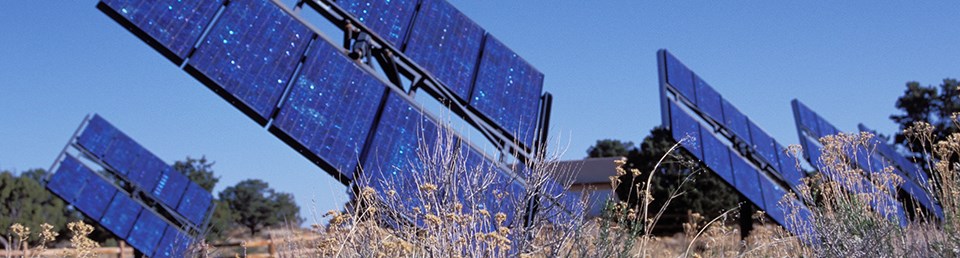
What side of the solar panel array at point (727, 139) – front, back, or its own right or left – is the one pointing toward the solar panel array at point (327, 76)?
right

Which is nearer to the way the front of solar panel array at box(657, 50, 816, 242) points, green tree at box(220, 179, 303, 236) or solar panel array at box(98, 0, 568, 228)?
the solar panel array

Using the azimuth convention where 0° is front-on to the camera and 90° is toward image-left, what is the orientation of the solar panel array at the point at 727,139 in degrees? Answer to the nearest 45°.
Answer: approximately 315°

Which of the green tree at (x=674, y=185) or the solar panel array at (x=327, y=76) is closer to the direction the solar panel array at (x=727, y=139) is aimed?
the solar panel array

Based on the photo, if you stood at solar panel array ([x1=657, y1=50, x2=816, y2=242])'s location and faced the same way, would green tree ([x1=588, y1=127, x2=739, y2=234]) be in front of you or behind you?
behind

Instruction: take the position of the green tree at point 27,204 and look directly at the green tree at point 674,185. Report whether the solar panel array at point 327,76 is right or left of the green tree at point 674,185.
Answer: right

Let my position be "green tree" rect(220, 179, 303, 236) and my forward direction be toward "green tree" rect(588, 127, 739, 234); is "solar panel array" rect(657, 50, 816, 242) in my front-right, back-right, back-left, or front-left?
front-right

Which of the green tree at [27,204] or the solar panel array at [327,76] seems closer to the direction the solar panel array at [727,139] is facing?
the solar panel array

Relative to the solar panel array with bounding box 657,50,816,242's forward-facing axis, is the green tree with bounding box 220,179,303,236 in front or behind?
behind
